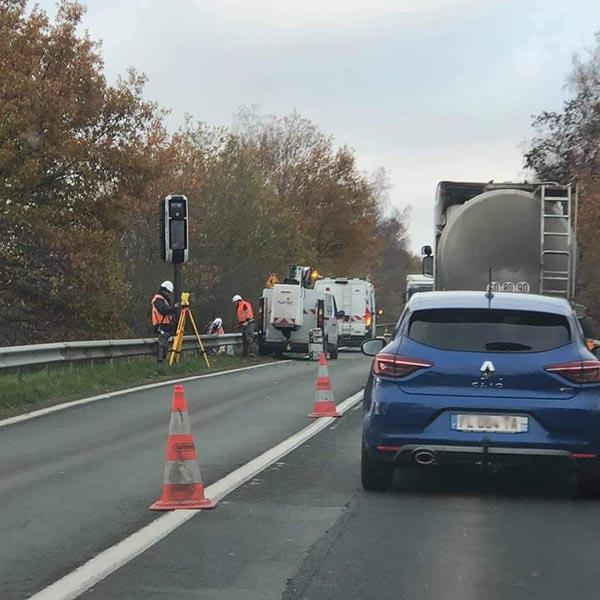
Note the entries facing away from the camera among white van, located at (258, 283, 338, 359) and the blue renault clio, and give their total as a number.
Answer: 2

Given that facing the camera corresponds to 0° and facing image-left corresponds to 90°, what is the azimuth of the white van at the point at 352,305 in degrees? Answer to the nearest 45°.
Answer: approximately 180°

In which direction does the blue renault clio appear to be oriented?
away from the camera

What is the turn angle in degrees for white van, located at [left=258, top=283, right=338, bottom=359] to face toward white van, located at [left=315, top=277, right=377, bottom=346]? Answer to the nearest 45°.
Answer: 0° — it already faces it

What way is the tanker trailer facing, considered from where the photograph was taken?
facing away from the viewer

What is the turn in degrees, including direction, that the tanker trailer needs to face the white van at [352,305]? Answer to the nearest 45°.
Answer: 0° — it already faces it

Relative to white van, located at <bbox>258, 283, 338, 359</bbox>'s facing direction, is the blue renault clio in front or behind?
behind

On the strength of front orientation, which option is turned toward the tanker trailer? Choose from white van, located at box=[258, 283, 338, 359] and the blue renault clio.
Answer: the blue renault clio

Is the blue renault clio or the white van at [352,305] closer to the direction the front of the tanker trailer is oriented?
the white van

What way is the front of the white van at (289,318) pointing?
away from the camera

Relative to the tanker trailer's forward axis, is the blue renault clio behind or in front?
behind

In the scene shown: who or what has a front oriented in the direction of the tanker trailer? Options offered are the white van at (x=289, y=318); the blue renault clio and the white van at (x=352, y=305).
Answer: the blue renault clio

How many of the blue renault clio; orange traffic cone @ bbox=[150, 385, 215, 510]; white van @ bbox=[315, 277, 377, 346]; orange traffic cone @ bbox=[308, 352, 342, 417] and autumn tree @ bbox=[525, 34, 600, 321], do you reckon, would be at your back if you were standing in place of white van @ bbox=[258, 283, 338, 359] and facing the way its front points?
3

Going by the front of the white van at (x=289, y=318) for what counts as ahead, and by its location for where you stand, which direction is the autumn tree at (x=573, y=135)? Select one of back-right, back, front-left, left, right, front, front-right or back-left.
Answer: front-right

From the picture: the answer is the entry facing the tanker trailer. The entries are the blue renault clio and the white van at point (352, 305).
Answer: the blue renault clio
